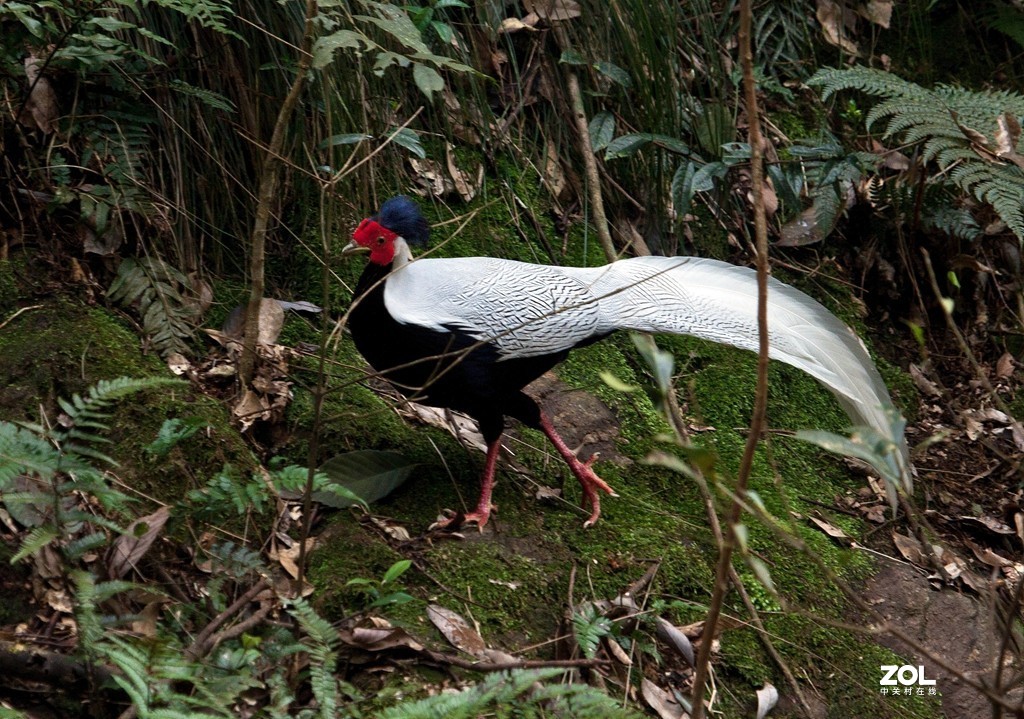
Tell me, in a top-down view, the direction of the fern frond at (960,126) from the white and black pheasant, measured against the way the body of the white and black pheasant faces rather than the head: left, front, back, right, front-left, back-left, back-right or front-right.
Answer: back-right

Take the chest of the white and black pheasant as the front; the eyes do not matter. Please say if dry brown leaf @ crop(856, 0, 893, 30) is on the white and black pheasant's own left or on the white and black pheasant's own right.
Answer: on the white and black pheasant's own right

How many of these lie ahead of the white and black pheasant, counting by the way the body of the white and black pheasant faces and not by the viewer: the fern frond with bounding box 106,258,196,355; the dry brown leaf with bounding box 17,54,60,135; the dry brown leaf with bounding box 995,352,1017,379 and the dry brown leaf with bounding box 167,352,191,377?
3

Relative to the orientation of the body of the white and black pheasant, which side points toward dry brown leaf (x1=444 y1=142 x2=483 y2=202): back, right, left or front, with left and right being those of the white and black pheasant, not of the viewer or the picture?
right

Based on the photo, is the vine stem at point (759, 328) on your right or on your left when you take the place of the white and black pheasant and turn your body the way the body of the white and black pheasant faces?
on your left

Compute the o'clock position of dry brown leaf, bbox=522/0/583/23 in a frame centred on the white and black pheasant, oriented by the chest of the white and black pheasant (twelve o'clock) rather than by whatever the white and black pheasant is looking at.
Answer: The dry brown leaf is roughly at 3 o'clock from the white and black pheasant.

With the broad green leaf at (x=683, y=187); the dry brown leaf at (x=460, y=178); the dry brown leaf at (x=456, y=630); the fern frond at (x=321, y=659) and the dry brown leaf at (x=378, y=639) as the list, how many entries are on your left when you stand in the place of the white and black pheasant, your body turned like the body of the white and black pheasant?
3

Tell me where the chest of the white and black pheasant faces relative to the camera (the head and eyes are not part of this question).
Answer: to the viewer's left

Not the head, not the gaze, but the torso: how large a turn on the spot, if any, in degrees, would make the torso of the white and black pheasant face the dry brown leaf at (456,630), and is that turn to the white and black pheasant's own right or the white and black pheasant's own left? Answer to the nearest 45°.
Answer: approximately 90° to the white and black pheasant's own left
